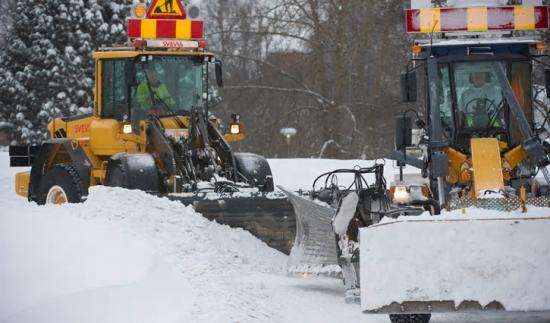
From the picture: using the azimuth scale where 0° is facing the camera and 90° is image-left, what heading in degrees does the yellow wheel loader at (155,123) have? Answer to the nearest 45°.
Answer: approximately 315°

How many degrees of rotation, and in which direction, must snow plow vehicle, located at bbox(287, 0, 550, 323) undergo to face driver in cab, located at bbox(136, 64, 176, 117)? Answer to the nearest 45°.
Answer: approximately 135° to its right

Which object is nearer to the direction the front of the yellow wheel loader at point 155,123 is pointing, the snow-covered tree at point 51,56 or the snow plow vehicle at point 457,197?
the snow plow vehicle

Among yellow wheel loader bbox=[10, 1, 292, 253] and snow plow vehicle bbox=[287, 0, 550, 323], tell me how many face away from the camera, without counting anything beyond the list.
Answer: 0

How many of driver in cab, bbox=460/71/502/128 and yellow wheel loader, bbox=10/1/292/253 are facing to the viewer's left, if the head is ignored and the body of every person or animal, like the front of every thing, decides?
0

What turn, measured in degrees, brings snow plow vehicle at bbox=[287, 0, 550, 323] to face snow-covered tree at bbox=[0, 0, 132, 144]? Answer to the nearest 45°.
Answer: approximately 135° to its right

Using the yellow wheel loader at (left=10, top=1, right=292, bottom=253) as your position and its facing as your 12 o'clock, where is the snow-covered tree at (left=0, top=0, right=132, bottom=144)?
The snow-covered tree is roughly at 7 o'clock from the yellow wheel loader.

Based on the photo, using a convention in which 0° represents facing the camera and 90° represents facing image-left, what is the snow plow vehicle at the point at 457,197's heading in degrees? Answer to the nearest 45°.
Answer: approximately 0°
